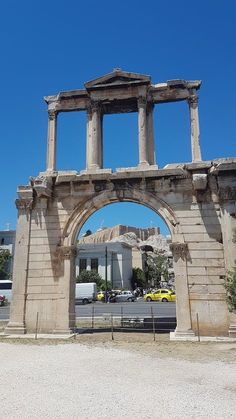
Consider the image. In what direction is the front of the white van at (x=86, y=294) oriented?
to the viewer's left

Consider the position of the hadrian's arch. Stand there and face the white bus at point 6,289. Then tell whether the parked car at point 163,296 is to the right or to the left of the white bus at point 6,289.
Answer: right

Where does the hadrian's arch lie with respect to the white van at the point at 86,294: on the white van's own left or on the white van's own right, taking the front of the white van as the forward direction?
on the white van's own left

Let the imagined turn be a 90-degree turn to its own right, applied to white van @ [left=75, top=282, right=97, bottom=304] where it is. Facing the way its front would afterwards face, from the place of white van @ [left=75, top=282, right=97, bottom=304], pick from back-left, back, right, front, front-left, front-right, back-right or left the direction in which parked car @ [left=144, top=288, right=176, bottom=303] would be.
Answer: right

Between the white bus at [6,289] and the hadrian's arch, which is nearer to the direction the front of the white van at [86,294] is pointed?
the white bus

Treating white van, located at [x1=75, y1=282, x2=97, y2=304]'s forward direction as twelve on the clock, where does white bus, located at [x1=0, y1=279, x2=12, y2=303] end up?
white bus, located at [x1=0, y1=279, x2=12, y2=303] is roughly at 12 o'clock from white van, located at [x1=75, y1=282, x2=97, y2=304].
